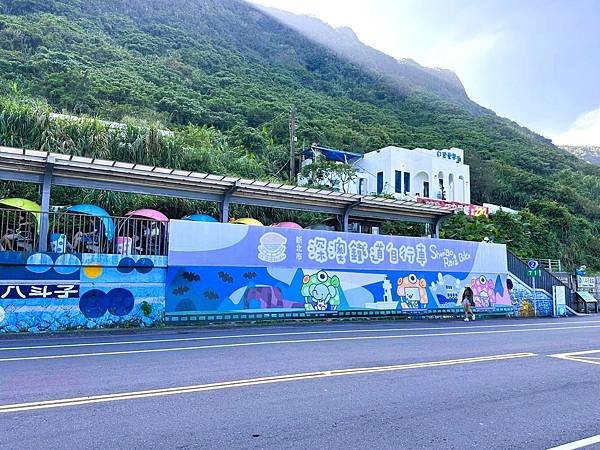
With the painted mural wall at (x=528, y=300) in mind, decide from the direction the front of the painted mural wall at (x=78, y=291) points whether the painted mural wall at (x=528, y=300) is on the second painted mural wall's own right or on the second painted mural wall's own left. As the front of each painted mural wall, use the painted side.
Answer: on the second painted mural wall's own left

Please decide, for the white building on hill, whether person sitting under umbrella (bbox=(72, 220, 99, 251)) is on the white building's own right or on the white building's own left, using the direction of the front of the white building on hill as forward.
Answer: on the white building's own right

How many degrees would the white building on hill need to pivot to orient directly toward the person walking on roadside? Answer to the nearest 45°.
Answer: approximately 45° to its right

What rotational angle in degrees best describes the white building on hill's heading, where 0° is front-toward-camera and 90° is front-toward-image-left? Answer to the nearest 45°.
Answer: approximately 315°

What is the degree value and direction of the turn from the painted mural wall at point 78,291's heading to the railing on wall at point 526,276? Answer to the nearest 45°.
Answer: approximately 90° to its left

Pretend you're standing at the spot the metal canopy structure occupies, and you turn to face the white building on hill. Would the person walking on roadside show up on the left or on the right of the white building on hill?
right

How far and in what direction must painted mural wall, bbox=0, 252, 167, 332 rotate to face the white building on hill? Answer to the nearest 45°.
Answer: approximately 135° to its left

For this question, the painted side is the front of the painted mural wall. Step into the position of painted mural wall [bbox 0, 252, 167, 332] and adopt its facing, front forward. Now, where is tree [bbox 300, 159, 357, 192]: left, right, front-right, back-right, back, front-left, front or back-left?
back-left
